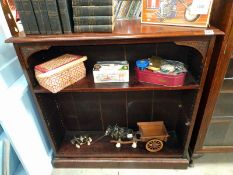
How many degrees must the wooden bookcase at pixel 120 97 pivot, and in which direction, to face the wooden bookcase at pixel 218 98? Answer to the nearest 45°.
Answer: approximately 90° to its left

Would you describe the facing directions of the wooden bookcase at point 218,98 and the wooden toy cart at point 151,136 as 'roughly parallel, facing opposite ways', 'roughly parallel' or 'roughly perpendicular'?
roughly perpendicular

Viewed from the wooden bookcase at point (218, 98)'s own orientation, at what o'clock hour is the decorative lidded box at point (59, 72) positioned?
The decorative lidded box is roughly at 2 o'clock from the wooden bookcase.

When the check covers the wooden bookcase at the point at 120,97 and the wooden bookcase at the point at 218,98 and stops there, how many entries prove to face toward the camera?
2

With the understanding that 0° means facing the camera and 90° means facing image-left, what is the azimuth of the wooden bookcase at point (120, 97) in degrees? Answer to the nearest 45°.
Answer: approximately 0°

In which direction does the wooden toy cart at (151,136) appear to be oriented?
to the viewer's left

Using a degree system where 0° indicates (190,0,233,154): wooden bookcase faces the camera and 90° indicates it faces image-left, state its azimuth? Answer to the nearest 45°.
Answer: approximately 0°

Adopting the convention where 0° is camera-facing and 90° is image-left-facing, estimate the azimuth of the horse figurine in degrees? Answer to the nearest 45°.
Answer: approximately 90°

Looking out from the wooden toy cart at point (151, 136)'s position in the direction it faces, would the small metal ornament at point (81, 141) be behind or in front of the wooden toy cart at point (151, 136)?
in front
